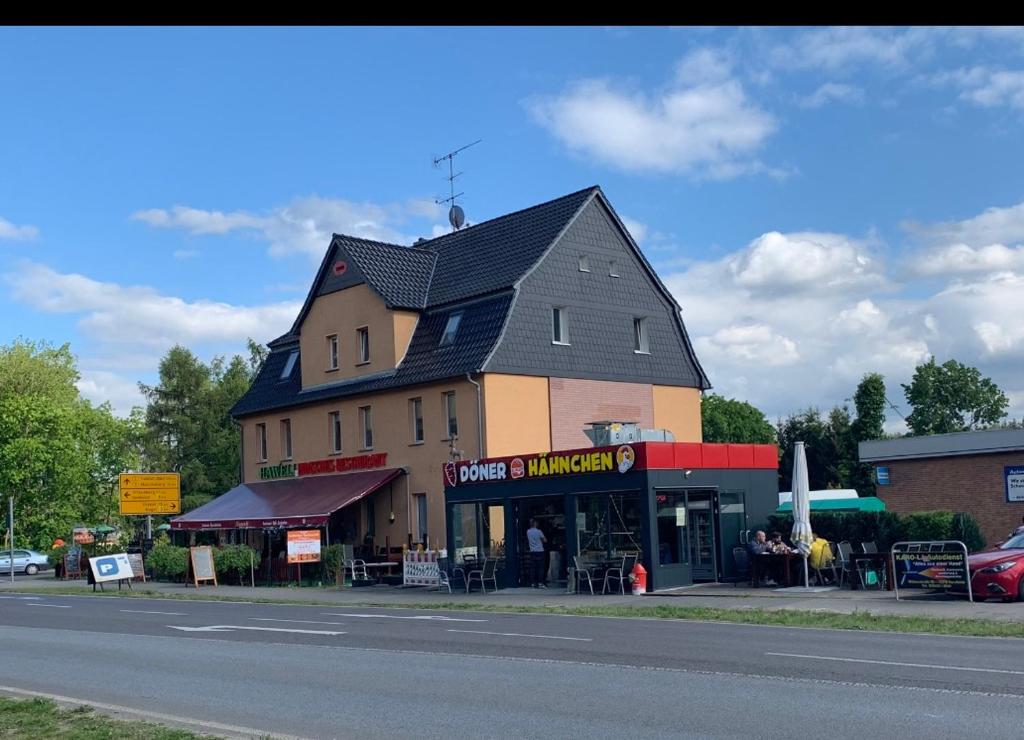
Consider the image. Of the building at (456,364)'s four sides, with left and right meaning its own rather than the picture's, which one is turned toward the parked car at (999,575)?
left

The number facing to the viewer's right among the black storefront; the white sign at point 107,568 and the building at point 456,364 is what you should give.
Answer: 0

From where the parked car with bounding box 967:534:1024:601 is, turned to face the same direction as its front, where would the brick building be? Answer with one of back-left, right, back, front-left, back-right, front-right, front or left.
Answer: back-right

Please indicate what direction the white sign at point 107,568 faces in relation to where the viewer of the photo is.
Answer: facing the viewer

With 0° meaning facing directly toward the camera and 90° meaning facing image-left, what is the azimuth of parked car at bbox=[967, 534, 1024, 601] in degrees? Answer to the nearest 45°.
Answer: approximately 45°

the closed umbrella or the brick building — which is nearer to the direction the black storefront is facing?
the closed umbrella

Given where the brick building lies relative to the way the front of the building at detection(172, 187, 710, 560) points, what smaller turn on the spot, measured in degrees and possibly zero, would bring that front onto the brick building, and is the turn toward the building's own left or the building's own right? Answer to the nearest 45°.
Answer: approximately 135° to the building's own left

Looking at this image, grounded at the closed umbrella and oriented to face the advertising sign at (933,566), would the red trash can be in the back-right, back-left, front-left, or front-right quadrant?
back-right

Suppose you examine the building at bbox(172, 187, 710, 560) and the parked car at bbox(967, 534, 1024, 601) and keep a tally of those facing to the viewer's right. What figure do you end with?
0

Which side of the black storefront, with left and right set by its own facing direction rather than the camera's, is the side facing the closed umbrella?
left

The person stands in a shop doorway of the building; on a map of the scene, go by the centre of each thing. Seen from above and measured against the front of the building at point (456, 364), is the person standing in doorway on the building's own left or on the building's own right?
on the building's own left

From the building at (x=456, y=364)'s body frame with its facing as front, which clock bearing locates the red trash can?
The red trash can is roughly at 10 o'clock from the building.

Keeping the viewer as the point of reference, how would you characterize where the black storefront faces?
facing the viewer and to the left of the viewer
